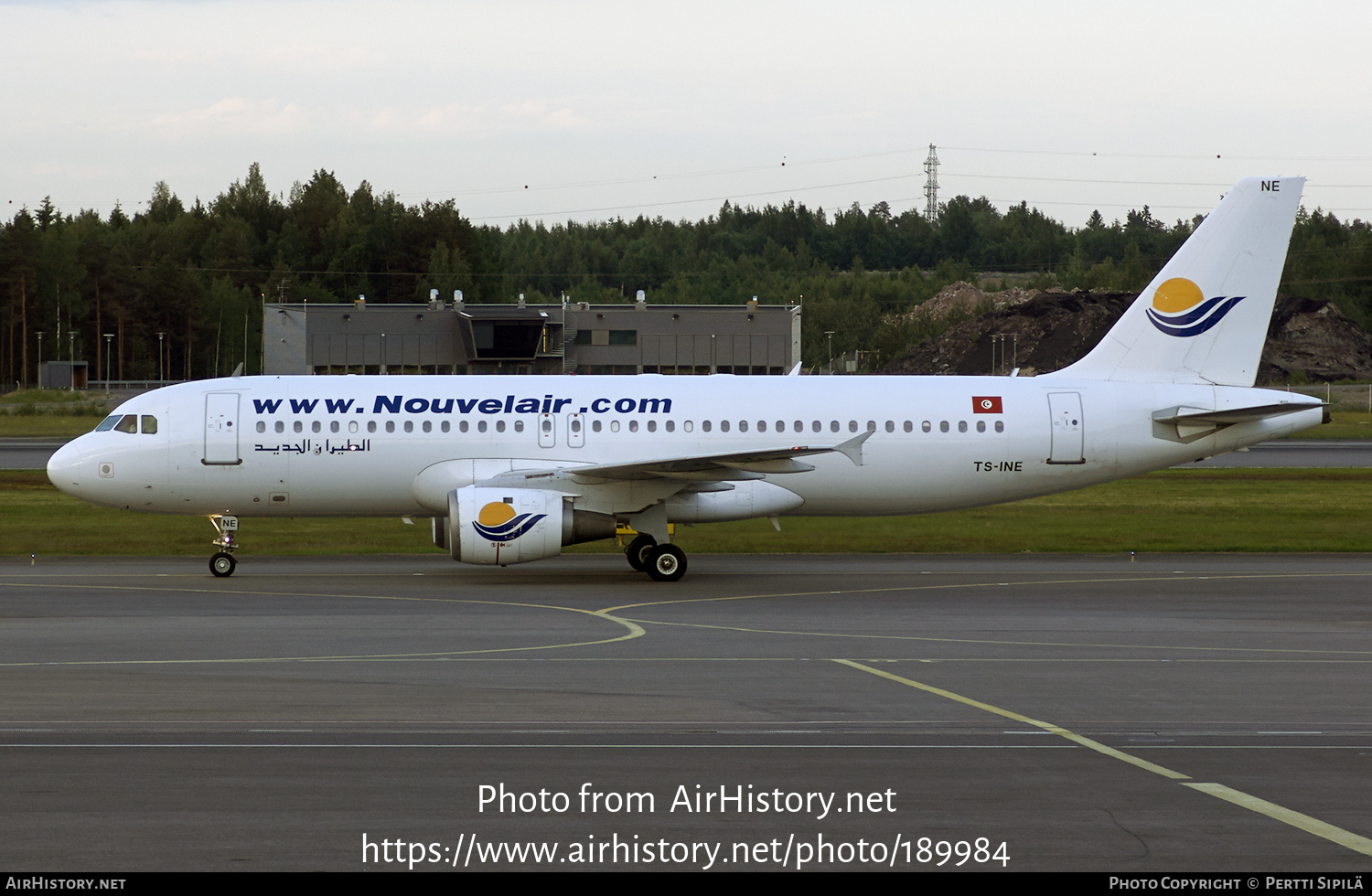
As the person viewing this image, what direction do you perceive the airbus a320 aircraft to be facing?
facing to the left of the viewer
